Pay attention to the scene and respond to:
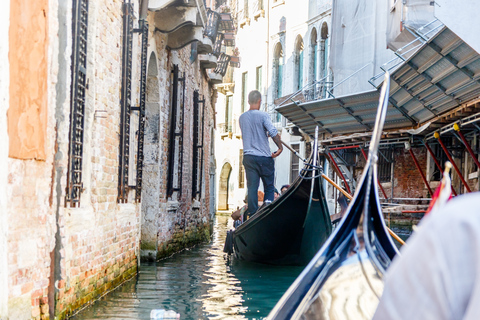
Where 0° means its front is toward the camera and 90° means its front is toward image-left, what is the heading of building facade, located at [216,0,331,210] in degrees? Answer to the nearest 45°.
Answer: approximately 45°

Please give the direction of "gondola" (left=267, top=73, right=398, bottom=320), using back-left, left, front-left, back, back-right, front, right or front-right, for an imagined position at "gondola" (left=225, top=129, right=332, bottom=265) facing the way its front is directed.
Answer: back-left

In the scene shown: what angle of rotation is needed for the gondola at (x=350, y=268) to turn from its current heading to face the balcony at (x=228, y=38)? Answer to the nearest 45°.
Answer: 0° — it already faces it

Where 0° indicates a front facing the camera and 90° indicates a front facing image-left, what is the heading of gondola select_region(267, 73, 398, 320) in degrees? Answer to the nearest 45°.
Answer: approximately 180°

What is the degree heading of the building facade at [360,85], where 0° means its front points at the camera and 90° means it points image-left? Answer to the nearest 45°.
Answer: approximately 45°

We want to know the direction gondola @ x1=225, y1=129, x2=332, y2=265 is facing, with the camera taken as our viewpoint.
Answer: facing away from the viewer and to the left of the viewer

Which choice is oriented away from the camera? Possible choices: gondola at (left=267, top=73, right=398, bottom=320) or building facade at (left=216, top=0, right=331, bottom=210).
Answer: the gondola

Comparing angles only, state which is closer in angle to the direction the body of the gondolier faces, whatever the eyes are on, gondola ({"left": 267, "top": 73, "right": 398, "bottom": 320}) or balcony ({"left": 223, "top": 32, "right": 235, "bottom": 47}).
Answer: the balcony

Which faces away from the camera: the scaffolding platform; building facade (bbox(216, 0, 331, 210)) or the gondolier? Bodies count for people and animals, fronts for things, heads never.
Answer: the gondolier

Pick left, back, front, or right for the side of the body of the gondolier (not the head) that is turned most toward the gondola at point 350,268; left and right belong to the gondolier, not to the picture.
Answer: back

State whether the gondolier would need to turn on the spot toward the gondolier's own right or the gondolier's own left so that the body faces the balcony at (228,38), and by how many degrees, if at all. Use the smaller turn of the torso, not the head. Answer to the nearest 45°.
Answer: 0° — they already face it

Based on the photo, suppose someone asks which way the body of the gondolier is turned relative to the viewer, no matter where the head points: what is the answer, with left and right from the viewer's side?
facing away from the viewer

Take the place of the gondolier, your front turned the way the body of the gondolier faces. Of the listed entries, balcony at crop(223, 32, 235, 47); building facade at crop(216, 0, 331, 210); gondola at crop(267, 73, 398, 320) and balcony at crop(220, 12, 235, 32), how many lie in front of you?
3
